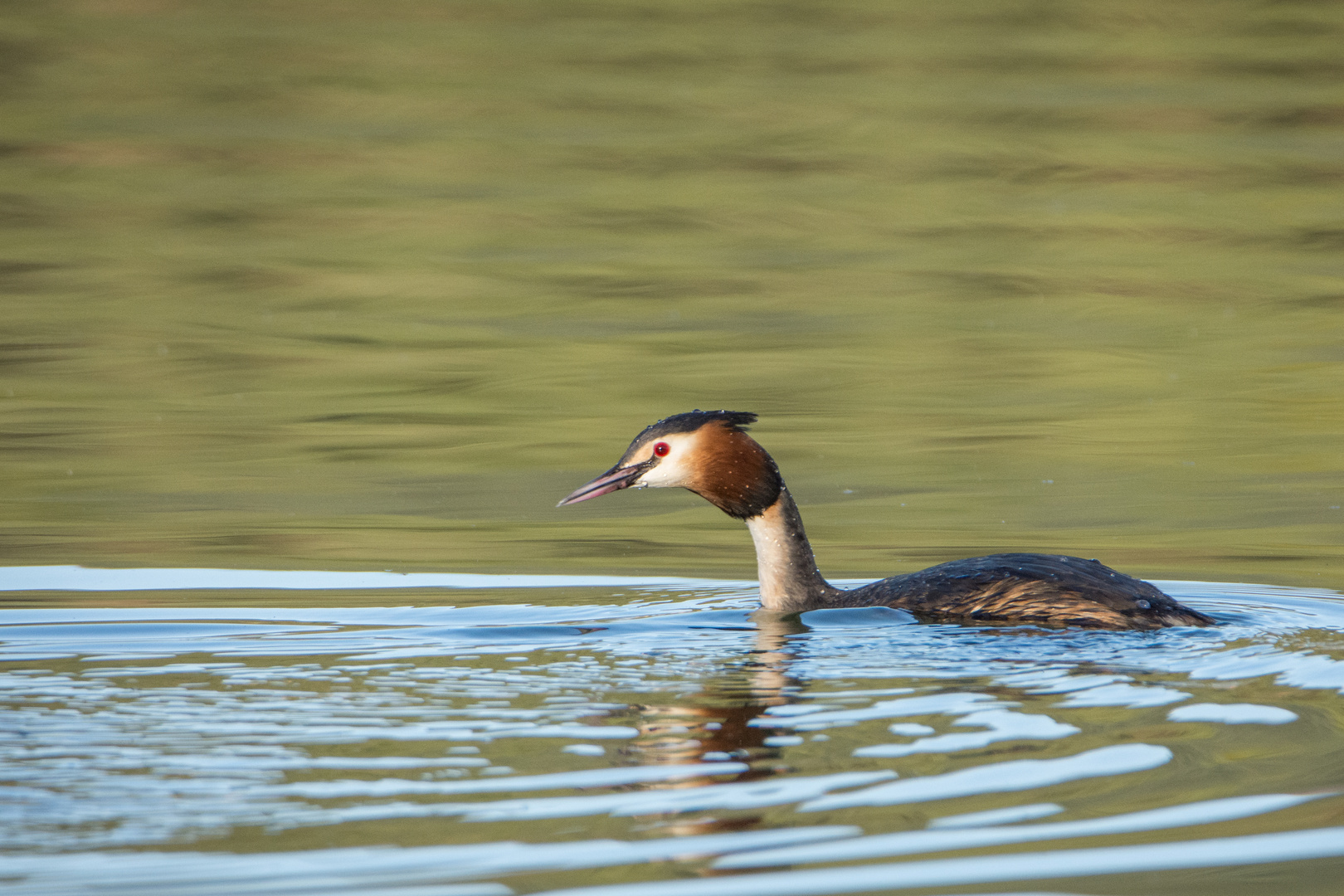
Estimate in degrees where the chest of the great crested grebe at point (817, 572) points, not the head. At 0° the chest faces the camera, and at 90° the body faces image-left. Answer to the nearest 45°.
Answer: approximately 90°
